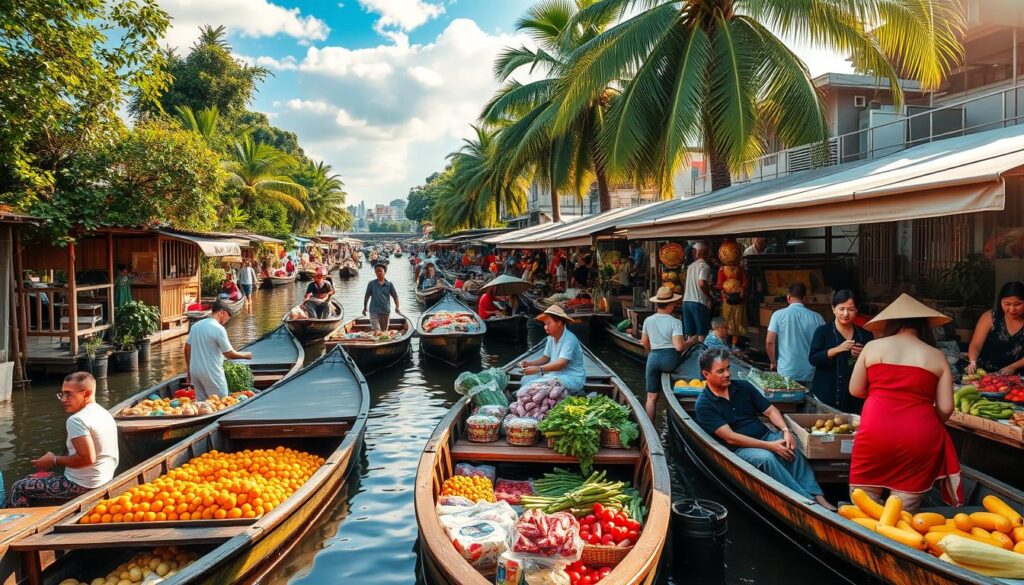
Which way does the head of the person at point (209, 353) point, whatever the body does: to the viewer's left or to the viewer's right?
to the viewer's right

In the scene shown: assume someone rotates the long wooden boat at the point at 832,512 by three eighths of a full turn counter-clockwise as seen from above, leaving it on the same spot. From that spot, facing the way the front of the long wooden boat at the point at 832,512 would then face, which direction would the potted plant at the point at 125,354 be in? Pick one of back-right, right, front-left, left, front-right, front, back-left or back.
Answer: right

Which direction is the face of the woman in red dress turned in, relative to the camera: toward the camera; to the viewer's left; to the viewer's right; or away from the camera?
away from the camera

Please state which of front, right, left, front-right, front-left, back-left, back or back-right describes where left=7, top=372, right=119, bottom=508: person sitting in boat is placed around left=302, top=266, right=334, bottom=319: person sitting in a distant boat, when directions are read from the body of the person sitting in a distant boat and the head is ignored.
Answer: front

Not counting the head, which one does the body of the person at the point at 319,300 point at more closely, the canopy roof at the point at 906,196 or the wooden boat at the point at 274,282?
the canopy roof

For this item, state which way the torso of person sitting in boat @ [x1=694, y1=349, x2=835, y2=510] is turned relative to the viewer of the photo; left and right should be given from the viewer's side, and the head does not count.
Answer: facing the viewer and to the right of the viewer

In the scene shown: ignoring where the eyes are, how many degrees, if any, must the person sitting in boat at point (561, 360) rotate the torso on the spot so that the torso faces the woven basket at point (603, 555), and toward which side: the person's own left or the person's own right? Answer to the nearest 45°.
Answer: approximately 45° to the person's own left

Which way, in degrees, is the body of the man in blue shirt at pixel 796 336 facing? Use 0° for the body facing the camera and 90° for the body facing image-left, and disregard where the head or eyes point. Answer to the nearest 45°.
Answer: approximately 180°

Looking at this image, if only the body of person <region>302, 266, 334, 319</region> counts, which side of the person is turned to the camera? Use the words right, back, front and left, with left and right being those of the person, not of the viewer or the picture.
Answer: front

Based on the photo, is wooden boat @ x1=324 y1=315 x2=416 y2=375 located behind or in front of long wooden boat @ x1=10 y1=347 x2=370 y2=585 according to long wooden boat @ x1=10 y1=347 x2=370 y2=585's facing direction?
in front

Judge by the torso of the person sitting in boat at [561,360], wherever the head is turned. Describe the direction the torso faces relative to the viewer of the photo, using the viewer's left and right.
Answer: facing the viewer and to the left of the viewer

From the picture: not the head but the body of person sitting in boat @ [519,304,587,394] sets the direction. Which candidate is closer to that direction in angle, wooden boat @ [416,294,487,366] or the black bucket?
the black bucket

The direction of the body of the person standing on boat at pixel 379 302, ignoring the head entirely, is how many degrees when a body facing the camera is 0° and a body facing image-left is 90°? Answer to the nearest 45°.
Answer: approximately 0°
